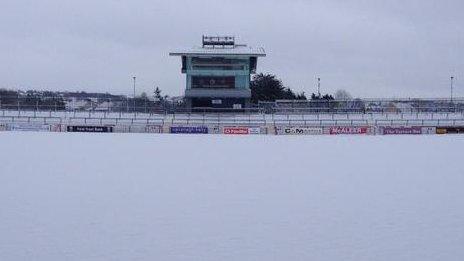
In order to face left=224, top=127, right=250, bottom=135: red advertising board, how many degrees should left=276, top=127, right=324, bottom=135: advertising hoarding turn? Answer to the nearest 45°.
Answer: approximately 90° to its right

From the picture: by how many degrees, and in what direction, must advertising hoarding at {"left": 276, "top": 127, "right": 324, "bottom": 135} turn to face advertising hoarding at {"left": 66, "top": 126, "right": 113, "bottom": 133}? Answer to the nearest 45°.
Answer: approximately 90° to its right

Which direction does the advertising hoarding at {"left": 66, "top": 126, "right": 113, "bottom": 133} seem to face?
toward the camera

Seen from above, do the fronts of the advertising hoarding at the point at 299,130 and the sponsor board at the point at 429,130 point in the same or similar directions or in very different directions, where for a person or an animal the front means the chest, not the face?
same or similar directions

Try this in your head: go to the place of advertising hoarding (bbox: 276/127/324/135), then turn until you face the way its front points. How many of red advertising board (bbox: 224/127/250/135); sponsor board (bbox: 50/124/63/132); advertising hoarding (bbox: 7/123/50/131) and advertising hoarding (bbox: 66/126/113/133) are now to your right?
4

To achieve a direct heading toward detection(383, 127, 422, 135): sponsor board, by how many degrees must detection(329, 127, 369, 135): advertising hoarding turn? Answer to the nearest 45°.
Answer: approximately 90° to its left

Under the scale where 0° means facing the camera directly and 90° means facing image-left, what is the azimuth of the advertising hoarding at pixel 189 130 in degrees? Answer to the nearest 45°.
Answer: approximately 0°

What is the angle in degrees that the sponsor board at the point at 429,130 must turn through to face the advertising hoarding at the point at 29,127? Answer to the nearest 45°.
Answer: approximately 90° to its right

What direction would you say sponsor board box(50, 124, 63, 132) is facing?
toward the camera

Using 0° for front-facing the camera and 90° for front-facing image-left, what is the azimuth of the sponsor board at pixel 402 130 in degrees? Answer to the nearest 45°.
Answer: approximately 0°

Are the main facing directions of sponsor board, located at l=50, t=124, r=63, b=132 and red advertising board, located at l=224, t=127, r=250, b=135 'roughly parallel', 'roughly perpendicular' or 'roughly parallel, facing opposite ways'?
roughly parallel

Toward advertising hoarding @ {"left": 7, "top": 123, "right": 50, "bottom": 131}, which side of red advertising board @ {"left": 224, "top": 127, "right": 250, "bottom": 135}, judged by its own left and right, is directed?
right

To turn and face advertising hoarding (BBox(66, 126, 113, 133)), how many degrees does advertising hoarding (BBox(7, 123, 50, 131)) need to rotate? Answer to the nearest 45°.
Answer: approximately 90° to its left

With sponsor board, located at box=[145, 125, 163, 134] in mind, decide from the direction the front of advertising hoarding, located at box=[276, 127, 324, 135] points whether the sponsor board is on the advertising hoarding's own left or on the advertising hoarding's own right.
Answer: on the advertising hoarding's own right

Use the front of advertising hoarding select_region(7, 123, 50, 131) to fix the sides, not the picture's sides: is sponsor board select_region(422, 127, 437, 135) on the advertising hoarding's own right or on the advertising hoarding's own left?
on the advertising hoarding's own left
